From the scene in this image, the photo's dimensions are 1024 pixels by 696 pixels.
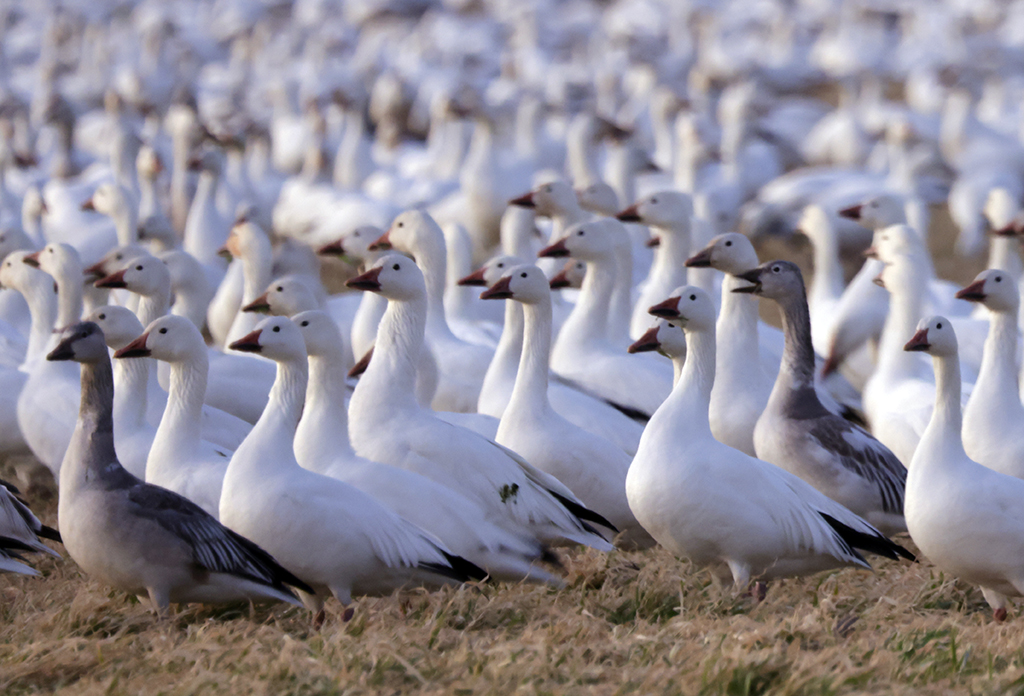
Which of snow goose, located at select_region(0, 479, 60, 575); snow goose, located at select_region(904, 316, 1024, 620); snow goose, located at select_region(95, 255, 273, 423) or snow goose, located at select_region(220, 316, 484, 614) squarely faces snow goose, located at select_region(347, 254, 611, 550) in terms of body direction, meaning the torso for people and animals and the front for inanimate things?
snow goose, located at select_region(904, 316, 1024, 620)

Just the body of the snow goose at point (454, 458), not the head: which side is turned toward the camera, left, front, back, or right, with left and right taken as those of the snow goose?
left

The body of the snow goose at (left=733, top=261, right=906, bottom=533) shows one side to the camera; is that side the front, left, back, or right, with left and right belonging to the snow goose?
left

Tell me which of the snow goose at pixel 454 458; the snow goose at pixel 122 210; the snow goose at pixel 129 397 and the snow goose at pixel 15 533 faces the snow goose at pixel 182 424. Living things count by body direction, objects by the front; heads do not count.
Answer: the snow goose at pixel 454 458

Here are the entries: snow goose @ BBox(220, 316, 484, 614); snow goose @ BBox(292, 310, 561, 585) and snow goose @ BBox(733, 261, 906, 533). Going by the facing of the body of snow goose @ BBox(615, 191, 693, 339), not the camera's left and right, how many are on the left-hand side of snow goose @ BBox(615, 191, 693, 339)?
3

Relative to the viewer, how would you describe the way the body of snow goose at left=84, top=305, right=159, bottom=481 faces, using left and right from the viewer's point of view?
facing to the left of the viewer

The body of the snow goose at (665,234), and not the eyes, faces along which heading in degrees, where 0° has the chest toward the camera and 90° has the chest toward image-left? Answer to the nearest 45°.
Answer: approximately 90°

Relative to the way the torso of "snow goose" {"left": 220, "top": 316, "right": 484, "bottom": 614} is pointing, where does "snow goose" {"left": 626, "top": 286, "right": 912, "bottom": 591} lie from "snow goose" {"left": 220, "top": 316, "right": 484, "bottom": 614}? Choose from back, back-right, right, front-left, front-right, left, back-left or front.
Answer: back

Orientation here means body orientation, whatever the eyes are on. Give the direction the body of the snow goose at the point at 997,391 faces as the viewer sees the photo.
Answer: to the viewer's left

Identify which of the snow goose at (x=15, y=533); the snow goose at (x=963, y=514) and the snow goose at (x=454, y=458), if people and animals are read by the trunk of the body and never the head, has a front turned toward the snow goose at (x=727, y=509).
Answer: the snow goose at (x=963, y=514)

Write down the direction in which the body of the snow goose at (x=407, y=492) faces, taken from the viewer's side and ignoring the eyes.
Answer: to the viewer's left

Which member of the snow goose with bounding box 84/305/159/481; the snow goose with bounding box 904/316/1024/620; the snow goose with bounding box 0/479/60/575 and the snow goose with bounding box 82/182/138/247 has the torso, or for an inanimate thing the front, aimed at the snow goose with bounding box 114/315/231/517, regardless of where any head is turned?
the snow goose with bounding box 904/316/1024/620

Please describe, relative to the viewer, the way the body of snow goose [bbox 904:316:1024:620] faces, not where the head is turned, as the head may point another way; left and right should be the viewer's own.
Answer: facing to the left of the viewer

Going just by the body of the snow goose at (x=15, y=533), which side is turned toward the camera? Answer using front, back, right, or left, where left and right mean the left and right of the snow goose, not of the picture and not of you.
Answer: left
